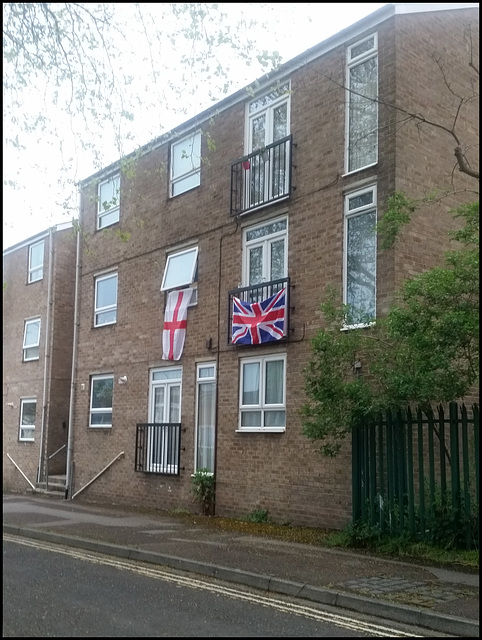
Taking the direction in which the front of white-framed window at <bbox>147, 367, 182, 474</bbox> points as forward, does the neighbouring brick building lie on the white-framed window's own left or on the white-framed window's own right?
on the white-framed window's own right

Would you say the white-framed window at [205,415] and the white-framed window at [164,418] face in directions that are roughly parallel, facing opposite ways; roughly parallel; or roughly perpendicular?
roughly parallel

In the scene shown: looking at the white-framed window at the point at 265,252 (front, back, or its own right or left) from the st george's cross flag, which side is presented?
right

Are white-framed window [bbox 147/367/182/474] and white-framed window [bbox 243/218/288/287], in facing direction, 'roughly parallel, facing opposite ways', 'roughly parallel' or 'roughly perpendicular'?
roughly parallel

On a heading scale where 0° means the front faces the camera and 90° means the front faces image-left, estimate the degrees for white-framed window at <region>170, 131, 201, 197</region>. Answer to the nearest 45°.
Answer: approximately 45°

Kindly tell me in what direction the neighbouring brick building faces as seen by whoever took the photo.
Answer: facing the viewer and to the left of the viewer

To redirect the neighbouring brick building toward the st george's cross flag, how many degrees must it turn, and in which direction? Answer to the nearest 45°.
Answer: approximately 45° to its left

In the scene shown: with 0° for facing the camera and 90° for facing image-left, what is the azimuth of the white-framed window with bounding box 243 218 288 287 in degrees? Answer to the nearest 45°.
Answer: approximately 45°

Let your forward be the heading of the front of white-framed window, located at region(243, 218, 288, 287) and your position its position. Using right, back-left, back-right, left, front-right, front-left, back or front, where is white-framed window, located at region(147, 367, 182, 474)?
right

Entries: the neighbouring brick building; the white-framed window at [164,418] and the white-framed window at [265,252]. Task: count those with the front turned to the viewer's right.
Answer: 0
